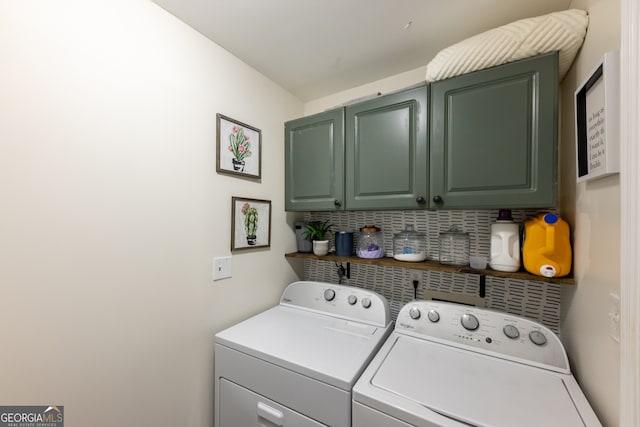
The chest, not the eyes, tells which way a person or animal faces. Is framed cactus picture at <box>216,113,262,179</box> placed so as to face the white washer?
yes

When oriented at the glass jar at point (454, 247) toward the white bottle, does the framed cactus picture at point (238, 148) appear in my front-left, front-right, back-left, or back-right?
back-right

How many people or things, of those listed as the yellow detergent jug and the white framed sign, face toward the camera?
1

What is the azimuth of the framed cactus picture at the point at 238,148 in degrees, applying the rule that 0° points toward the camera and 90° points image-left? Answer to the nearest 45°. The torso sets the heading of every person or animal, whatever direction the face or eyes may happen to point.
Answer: approximately 315°

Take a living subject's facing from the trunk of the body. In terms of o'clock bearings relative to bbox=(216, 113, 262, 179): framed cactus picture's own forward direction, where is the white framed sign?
The white framed sign is roughly at 12 o'clock from the framed cactus picture.

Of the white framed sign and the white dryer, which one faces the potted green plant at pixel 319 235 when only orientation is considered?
the white framed sign

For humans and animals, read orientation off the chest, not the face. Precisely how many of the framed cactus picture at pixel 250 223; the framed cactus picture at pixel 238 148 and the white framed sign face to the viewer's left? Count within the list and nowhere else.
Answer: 1

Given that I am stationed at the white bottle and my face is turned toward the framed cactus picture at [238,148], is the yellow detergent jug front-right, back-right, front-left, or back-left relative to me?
back-left

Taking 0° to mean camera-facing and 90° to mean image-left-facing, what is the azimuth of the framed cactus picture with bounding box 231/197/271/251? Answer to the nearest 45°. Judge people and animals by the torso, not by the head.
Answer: approximately 315°

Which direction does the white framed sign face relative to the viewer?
to the viewer's left

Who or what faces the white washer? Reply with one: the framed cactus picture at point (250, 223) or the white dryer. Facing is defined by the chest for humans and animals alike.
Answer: the framed cactus picture
